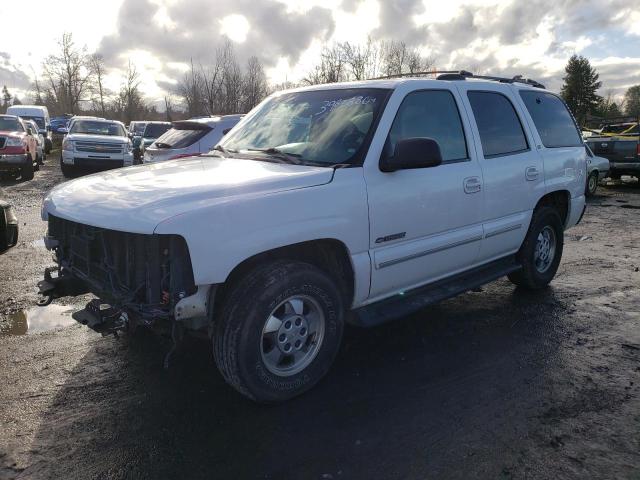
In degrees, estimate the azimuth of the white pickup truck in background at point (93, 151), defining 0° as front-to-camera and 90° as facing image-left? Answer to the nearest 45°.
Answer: approximately 0°

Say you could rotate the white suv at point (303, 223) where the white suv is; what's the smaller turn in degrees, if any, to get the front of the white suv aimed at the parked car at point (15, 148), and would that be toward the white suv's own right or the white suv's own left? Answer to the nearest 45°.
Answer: approximately 90° to the white suv's own right

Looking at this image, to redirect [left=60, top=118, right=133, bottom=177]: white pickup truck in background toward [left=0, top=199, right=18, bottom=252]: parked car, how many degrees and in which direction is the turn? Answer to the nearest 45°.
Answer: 0° — it already faces it

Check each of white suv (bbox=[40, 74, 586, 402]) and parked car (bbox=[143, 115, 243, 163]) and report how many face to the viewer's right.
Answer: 0

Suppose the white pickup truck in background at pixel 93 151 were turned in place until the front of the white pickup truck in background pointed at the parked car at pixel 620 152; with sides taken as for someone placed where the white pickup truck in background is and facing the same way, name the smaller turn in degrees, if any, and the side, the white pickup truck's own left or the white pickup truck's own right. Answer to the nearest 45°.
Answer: approximately 90° to the white pickup truck's own left
